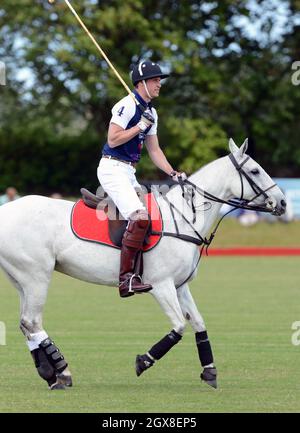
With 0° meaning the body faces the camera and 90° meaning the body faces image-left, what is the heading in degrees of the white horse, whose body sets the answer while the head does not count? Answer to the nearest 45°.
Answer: approximately 270°
